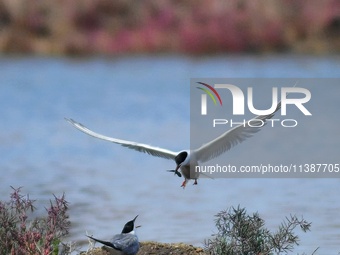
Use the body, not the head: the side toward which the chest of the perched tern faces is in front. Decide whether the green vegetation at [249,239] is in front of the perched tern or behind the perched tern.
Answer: in front

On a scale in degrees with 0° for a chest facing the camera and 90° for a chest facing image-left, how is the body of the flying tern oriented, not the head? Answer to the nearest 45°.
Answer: approximately 45°

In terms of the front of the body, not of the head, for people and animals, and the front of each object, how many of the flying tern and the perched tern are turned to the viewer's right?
1

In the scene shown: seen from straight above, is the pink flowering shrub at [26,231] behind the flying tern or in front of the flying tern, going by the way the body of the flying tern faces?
in front

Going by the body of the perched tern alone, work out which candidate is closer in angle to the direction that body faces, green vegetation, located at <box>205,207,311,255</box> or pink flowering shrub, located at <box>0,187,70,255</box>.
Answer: the green vegetation

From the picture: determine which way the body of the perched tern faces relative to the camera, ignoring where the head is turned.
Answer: to the viewer's right

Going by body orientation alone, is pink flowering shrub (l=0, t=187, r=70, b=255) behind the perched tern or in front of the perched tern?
behind
